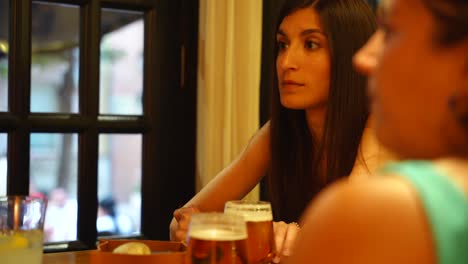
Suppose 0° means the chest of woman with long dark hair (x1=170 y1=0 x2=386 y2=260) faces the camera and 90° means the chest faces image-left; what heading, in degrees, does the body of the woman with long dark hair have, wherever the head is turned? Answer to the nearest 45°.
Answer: approximately 45°

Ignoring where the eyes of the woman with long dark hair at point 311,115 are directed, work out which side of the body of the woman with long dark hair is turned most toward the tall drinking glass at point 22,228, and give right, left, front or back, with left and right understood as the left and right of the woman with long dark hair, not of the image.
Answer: front

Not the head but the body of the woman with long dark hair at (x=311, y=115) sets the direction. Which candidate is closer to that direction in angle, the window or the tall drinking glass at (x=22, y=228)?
the tall drinking glass

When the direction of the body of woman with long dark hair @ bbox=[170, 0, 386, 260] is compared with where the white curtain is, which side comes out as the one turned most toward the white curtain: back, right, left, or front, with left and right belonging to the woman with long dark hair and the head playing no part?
right

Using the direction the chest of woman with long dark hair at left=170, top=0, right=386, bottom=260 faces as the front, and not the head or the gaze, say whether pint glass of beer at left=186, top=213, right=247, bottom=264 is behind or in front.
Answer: in front

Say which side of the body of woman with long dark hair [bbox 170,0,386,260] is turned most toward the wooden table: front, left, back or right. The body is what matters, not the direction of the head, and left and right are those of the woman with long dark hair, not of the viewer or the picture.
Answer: front

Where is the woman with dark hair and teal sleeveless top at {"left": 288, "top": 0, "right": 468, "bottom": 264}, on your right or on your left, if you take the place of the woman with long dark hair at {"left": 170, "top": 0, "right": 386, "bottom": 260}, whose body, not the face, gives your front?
on your left

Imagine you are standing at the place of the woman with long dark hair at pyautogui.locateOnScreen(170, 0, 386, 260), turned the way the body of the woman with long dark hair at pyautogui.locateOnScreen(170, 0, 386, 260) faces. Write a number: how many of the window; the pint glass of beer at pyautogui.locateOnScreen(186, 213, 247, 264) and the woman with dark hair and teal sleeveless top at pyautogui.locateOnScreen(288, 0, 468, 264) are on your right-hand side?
1

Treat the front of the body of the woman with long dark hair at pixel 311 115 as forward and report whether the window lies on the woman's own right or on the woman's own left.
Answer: on the woman's own right
